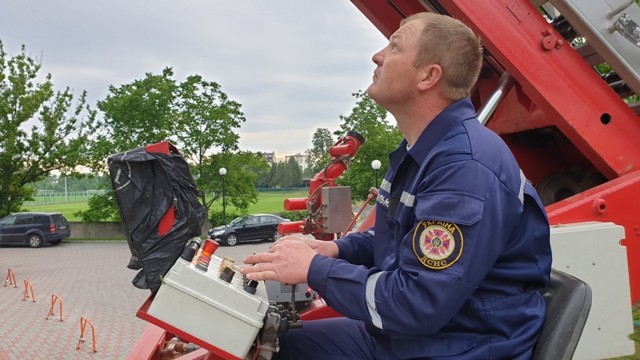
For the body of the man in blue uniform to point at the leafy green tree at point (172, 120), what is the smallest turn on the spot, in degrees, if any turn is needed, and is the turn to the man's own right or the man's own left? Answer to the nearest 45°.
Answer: approximately 90° to the man's own right

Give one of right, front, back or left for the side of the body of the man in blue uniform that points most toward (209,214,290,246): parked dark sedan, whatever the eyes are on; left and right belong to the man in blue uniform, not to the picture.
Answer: right

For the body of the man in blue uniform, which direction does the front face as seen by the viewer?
to the viewer's left

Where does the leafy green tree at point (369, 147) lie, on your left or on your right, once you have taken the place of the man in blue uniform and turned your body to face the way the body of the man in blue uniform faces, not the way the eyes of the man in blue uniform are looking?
on your right
